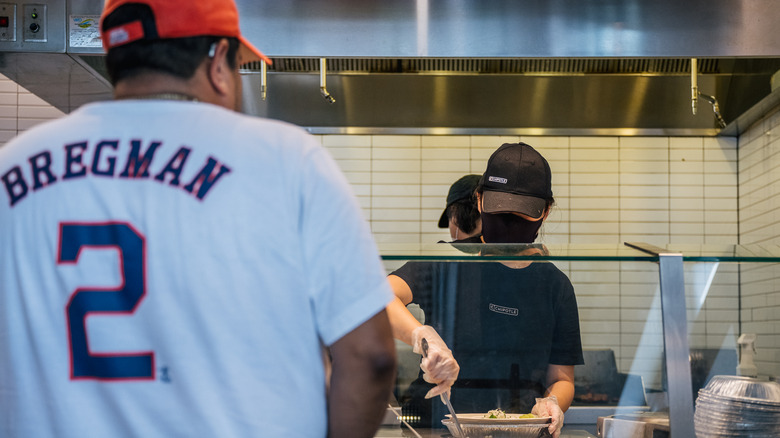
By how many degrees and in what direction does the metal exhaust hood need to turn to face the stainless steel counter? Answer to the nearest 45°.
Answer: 0° — it already faces it

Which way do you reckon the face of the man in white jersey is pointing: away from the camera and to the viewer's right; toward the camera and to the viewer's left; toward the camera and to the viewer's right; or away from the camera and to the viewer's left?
away from the camera and to the viewer's right

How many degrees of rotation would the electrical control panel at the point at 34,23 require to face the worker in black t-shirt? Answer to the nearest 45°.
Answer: approximately 45° to its left

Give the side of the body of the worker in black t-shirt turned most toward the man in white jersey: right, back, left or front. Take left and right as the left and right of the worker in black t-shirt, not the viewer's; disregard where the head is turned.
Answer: front

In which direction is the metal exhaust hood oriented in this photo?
toward the camera

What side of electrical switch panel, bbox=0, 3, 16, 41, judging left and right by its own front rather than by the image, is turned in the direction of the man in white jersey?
front

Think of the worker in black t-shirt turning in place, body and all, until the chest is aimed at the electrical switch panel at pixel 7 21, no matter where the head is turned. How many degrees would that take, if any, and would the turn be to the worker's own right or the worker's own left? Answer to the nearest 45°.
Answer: approximately 135° to the worker's own right

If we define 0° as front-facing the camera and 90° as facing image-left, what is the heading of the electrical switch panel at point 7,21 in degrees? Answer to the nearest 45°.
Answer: approximately 0°
